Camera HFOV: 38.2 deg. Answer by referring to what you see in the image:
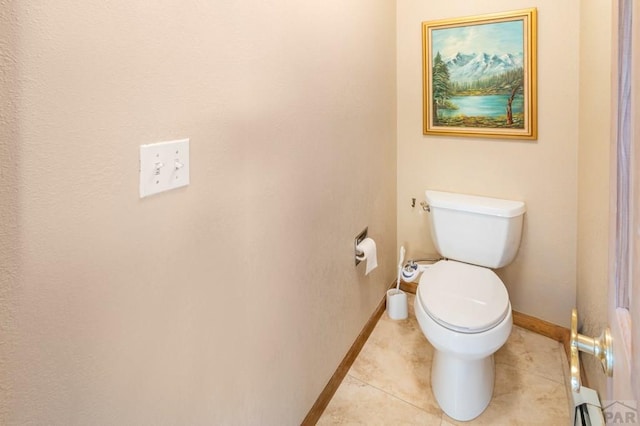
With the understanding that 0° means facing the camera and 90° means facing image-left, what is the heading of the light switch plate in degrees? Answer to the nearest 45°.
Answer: approximately 315°

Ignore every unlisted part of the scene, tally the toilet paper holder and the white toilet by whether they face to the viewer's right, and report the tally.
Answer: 1

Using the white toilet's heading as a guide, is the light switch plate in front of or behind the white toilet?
in front

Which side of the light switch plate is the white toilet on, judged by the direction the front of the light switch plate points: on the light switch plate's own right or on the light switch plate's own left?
on the light switch plate's own left

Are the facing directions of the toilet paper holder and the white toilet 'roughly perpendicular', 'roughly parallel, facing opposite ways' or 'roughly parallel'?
roughly perpendicular

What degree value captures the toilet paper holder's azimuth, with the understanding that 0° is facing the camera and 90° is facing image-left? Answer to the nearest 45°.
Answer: approximately 270°

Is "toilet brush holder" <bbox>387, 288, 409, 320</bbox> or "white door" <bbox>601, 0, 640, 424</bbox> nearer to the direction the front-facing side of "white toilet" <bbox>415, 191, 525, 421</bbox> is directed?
the white door
